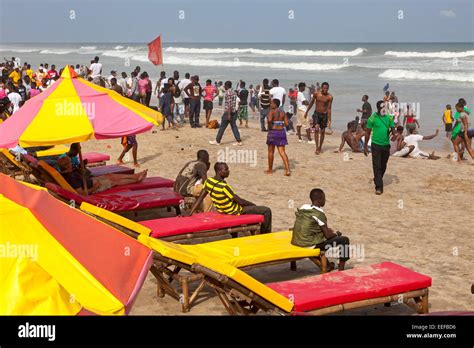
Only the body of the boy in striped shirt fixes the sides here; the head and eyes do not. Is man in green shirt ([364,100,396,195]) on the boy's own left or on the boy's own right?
on the boy's own left

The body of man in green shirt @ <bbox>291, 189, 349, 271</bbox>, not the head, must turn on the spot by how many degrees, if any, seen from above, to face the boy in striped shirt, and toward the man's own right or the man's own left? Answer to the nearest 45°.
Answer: approximately 90° to the man's own left

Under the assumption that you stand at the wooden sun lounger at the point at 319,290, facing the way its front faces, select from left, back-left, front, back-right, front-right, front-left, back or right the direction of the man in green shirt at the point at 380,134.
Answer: front-left

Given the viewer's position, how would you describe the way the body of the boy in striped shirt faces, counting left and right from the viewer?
facing to the right of the viewer

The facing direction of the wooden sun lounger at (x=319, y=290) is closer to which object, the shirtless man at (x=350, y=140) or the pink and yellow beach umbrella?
the shirtless man

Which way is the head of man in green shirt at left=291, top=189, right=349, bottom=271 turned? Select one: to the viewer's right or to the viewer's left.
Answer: to the viewer's right

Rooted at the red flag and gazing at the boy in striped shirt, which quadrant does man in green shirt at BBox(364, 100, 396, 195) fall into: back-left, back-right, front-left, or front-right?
front-left

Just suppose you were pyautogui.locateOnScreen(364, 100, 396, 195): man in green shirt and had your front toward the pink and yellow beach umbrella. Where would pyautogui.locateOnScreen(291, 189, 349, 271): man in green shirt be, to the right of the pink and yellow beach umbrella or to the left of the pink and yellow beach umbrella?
left

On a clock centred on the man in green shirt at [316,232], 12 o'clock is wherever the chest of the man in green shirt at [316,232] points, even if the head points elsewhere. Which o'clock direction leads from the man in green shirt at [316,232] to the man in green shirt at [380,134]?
the man in green shirt at [380,134] is roughly at 11 o'clock from the man in green shirt at [316,232].

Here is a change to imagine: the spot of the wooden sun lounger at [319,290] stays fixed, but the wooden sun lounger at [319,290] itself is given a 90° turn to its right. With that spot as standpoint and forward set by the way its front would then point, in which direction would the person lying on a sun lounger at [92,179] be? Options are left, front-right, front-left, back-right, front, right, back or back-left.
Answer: back

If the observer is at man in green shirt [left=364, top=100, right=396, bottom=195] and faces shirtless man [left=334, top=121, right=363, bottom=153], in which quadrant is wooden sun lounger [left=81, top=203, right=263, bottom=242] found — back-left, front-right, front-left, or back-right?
back-left

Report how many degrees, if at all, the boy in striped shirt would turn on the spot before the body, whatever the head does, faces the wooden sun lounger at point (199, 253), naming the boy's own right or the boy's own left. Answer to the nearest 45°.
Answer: approximately 90° to the boy's own right
